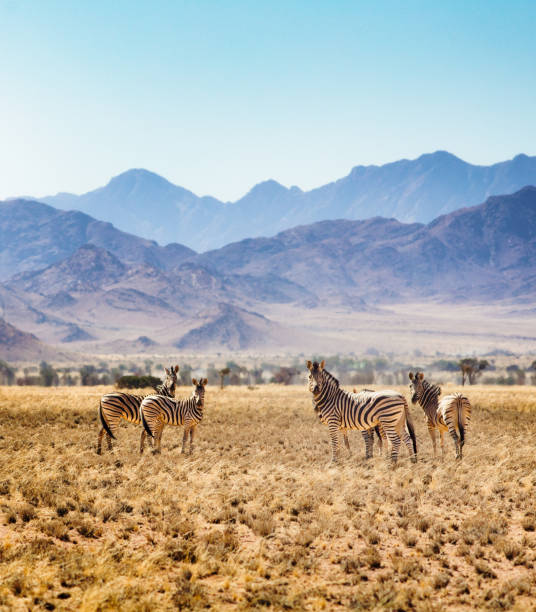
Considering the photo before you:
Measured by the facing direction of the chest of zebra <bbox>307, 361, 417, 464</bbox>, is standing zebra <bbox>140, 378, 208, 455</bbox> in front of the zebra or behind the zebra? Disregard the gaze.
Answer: in front

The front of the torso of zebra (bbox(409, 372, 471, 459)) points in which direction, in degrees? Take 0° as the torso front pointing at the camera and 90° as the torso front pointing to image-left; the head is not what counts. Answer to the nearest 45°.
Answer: approximately 135°

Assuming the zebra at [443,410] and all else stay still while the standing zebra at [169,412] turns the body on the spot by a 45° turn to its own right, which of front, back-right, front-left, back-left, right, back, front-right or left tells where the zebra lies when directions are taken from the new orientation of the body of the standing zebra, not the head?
front-left

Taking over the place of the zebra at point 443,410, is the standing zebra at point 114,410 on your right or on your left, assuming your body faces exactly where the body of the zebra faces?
on your left

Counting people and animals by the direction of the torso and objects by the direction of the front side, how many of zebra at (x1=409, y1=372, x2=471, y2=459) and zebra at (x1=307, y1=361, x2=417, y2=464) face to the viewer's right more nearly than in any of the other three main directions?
0

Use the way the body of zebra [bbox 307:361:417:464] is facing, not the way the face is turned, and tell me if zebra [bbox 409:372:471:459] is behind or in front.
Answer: behind

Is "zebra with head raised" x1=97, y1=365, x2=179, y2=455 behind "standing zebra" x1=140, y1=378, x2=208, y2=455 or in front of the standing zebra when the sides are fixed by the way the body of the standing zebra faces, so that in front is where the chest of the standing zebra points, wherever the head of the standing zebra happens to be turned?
behind

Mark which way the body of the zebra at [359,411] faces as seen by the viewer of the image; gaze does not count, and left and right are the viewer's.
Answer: facing to the left of the viewer

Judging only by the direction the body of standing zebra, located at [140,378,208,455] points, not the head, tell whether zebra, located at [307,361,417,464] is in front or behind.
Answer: in front

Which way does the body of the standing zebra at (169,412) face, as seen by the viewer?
to the viewer's right

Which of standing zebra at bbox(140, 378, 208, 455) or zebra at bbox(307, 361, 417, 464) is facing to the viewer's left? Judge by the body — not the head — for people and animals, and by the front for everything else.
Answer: the zebra

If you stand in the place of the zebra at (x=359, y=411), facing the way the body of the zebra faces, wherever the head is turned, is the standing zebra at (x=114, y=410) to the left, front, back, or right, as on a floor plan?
front

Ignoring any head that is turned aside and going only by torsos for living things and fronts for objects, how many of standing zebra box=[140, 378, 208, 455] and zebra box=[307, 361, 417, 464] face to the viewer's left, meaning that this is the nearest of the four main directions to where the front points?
1

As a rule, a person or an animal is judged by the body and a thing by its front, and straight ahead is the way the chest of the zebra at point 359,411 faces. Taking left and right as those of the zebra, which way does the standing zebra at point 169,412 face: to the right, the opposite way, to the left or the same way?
the opposite way
